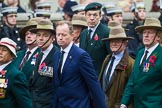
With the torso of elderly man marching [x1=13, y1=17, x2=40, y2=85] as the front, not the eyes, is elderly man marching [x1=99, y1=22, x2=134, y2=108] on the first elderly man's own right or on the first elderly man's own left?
on the first elderly man's own left

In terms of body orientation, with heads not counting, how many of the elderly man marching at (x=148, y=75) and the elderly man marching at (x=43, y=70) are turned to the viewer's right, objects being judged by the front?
0

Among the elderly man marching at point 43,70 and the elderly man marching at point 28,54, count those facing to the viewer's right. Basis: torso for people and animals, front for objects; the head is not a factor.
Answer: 0

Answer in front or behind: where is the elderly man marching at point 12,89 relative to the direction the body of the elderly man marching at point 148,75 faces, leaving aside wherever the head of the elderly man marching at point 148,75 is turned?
in front

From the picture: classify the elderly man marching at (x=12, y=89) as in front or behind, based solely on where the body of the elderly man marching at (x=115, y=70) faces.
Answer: in front

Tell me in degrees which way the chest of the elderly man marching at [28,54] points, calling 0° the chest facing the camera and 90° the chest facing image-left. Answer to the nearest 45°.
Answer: approximately 45°

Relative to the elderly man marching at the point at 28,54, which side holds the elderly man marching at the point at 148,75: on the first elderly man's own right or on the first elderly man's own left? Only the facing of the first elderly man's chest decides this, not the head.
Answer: on the first elderly man's own left
